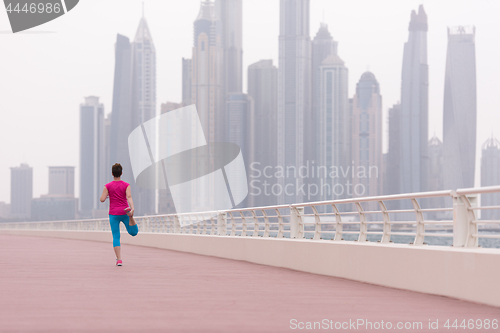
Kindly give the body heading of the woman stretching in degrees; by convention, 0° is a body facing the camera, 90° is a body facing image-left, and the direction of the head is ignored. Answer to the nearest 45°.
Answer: approximately 180°
